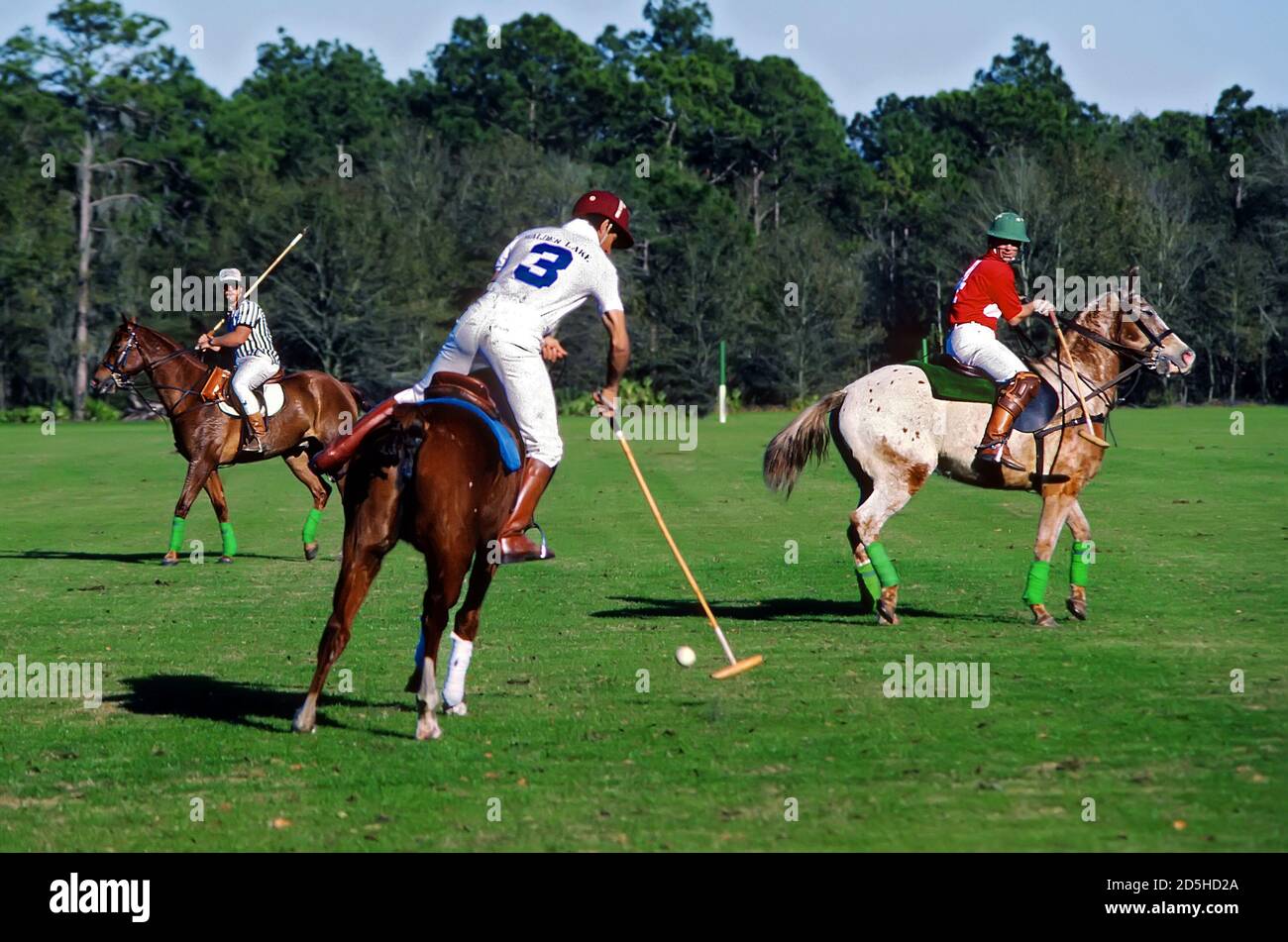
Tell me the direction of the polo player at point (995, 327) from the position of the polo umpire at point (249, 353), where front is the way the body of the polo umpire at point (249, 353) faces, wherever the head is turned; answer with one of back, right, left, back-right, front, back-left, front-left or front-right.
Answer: back-left

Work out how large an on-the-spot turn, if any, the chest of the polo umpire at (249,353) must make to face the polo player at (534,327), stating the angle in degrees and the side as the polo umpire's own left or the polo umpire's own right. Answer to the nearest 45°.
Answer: approximately 90° to the polo umpire's own left

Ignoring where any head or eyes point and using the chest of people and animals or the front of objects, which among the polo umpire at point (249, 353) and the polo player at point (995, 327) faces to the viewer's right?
the polo player at point (995, 327)

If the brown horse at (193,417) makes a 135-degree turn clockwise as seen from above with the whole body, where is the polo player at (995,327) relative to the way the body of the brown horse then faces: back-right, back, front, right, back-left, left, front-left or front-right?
right

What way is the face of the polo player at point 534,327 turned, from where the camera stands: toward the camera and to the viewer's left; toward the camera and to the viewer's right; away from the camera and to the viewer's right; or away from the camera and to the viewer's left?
away from the camera and to the viewer's right

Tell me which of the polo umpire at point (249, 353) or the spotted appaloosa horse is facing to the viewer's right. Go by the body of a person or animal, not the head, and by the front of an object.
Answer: the spotted appaloosa horse

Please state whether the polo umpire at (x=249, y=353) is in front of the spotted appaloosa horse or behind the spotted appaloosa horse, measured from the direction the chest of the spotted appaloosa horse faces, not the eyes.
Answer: behind

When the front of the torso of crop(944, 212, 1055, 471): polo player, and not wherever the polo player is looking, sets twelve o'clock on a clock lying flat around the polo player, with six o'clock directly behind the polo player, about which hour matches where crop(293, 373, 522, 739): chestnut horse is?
The chestnut horse is roughly at 4 o'clock from the polo player.

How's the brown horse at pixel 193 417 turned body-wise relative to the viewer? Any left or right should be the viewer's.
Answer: facing to the left of the viewer

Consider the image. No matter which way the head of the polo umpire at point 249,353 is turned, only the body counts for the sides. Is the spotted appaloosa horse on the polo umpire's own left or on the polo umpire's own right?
on the polo umpire's own left

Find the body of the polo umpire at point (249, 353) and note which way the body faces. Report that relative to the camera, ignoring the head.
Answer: to the viewer's left

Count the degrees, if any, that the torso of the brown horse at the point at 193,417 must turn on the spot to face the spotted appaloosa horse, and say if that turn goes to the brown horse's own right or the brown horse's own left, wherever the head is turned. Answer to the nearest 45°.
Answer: approximately 135° to the brown horse's own left

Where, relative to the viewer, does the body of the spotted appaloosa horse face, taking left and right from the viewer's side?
facing to the right of the viewer

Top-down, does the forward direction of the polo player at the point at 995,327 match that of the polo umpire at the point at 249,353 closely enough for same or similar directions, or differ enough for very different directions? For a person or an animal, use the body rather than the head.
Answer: very different directions

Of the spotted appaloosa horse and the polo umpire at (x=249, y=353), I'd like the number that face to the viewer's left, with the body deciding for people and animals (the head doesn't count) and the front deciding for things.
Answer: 1

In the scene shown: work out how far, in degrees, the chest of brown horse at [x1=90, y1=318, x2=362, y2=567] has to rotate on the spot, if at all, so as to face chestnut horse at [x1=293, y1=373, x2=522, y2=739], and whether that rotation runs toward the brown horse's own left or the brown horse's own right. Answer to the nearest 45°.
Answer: approximately 90° to the brown horse's own left

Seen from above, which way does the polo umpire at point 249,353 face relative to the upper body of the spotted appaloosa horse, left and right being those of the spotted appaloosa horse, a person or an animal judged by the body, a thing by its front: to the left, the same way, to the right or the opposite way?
the opposite way

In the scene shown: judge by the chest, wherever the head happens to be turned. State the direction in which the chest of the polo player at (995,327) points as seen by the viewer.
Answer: to the viewer's right
